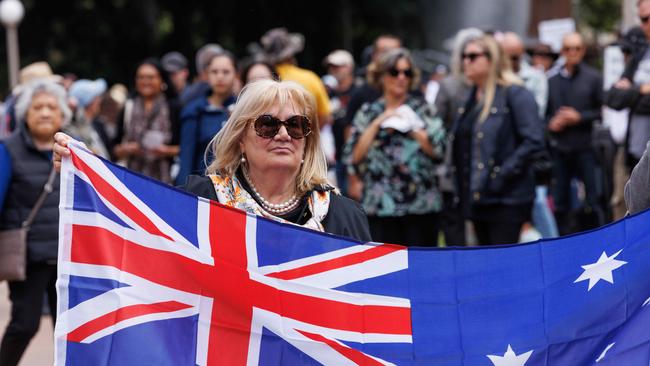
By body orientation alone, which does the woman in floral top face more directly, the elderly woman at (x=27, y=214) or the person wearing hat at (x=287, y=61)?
the elderly woman

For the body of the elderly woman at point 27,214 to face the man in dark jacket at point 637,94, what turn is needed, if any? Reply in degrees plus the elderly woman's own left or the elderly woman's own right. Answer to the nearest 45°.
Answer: approximately 45° to the elderly woman's own left

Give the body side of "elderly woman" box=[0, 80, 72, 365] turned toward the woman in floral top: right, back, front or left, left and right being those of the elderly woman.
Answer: left

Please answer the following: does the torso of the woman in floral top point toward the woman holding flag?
yes

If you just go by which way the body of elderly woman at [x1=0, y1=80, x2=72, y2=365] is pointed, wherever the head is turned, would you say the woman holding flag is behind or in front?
in front

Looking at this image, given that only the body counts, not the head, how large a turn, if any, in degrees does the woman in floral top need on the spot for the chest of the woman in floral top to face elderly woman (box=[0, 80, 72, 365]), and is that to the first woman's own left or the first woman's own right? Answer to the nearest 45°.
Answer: approximately 45° to the first woman's own right

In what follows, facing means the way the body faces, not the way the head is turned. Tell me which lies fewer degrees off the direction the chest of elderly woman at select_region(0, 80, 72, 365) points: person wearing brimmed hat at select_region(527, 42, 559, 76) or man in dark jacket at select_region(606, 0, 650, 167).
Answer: the man in dark jacket

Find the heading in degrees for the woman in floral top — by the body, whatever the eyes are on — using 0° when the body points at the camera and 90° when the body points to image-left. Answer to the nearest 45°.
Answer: approximately 0°

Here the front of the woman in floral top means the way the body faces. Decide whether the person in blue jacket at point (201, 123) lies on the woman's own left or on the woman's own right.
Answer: on the woman's own right

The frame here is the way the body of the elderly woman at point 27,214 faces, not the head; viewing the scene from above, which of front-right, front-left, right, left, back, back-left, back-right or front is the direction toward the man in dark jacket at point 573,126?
left
